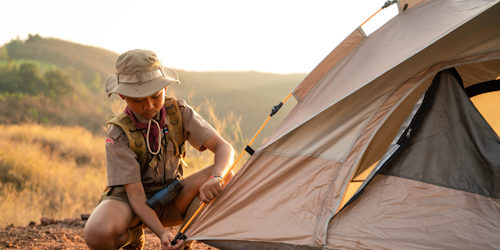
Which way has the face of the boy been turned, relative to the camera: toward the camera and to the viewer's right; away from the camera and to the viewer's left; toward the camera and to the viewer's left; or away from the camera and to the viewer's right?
toward the camera and to the viewer's right

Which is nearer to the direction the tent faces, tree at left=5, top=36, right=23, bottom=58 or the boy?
the boy

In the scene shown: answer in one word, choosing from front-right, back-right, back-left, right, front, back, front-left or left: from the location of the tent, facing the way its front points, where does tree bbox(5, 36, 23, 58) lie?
back-right

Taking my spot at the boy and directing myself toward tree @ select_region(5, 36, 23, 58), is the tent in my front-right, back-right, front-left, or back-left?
back-right

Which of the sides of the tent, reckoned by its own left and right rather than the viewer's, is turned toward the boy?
right

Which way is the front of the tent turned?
toward the camera
